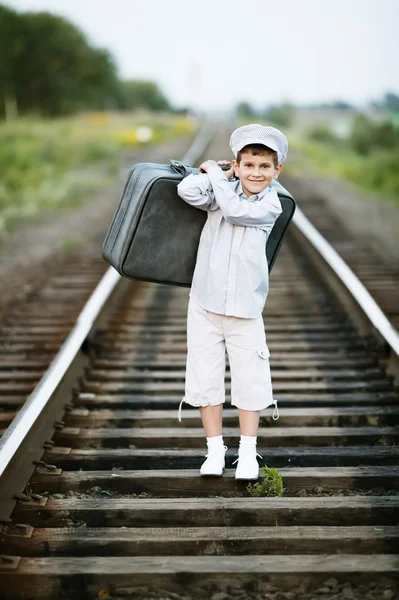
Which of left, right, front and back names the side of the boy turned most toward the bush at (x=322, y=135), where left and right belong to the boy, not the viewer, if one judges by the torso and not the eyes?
back

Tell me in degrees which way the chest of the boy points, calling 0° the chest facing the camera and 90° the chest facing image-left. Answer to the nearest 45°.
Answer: approximately 0°
